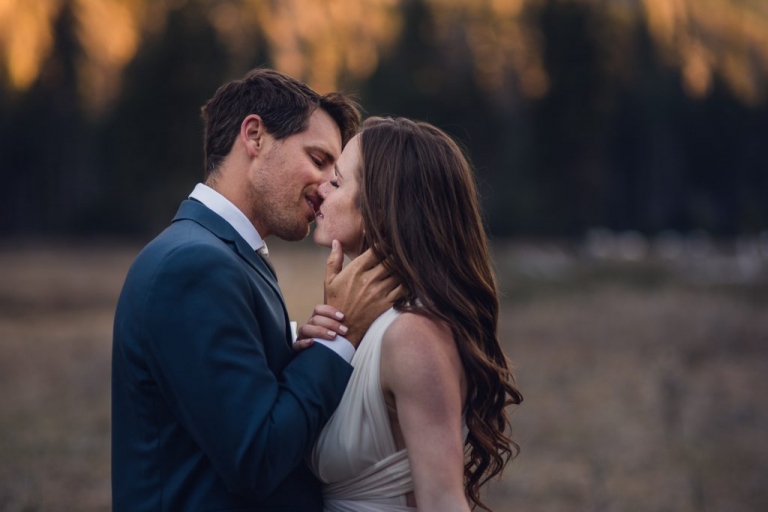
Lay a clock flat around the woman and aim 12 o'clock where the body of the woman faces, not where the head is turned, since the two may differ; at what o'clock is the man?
The man is roughly at 11 o'clock from the woman.

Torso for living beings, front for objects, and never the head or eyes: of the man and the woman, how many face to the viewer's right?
1

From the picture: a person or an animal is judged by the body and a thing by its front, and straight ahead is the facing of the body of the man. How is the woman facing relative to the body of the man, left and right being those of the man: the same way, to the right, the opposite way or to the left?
the opposite way

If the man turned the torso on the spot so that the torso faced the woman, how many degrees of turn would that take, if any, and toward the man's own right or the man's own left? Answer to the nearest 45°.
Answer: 0° — they already face them

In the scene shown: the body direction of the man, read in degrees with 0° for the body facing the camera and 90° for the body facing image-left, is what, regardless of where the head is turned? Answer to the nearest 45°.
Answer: approximately 270°

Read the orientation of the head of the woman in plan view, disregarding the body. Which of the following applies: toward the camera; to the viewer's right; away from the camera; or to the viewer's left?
to the viewer's left

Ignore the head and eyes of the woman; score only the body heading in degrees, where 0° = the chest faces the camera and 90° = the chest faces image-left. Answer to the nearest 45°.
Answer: approximately 90°
